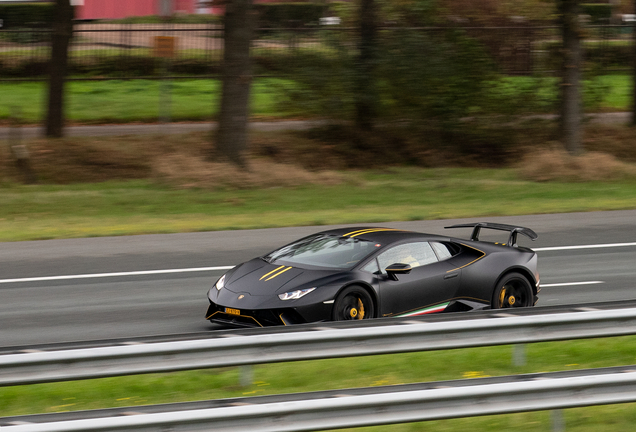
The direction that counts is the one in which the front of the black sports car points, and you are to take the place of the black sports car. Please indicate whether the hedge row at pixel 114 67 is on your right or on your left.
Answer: on your right

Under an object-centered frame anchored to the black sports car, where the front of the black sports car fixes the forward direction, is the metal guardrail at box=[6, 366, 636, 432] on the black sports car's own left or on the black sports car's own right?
on the black sports car's own left

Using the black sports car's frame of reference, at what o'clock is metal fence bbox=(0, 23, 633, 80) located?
The metal fence is roughly at 4 o'clock from the black sports car.

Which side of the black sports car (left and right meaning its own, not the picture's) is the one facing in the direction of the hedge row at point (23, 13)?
right

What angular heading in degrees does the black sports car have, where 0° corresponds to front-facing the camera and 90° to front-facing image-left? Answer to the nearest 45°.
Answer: approximately 45°
